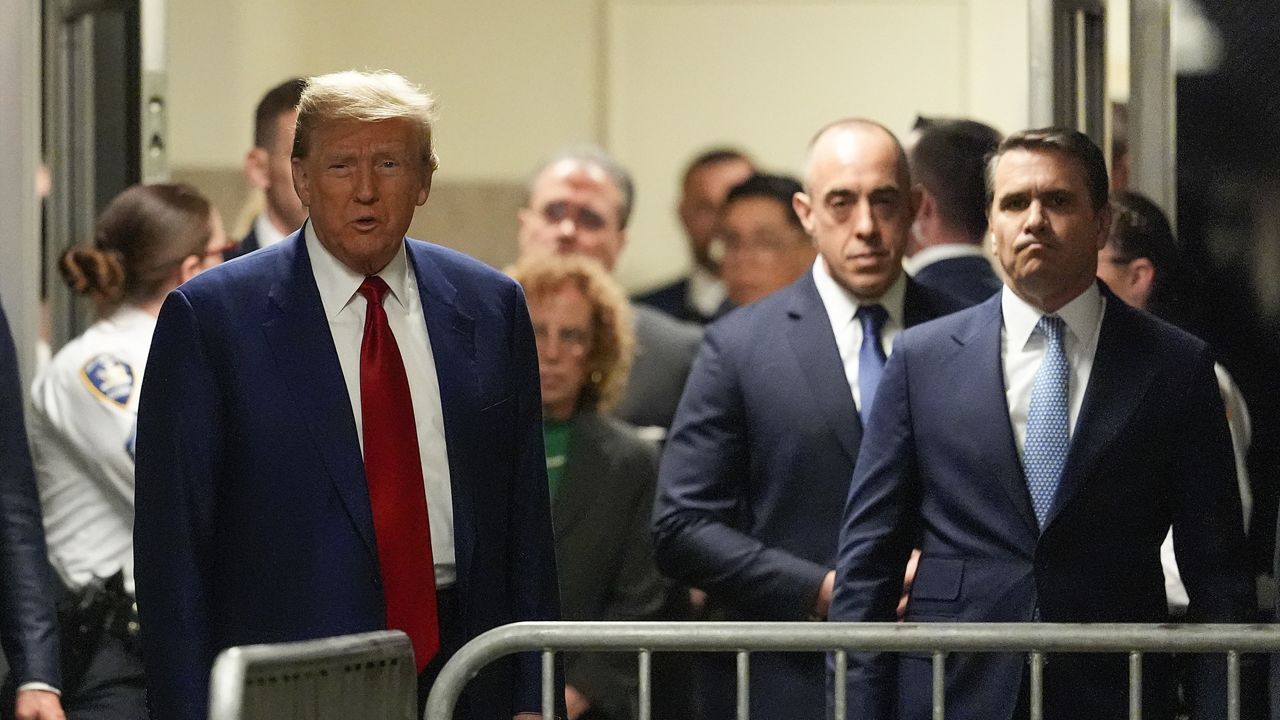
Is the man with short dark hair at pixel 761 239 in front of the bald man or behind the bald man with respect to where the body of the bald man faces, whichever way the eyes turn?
behind
